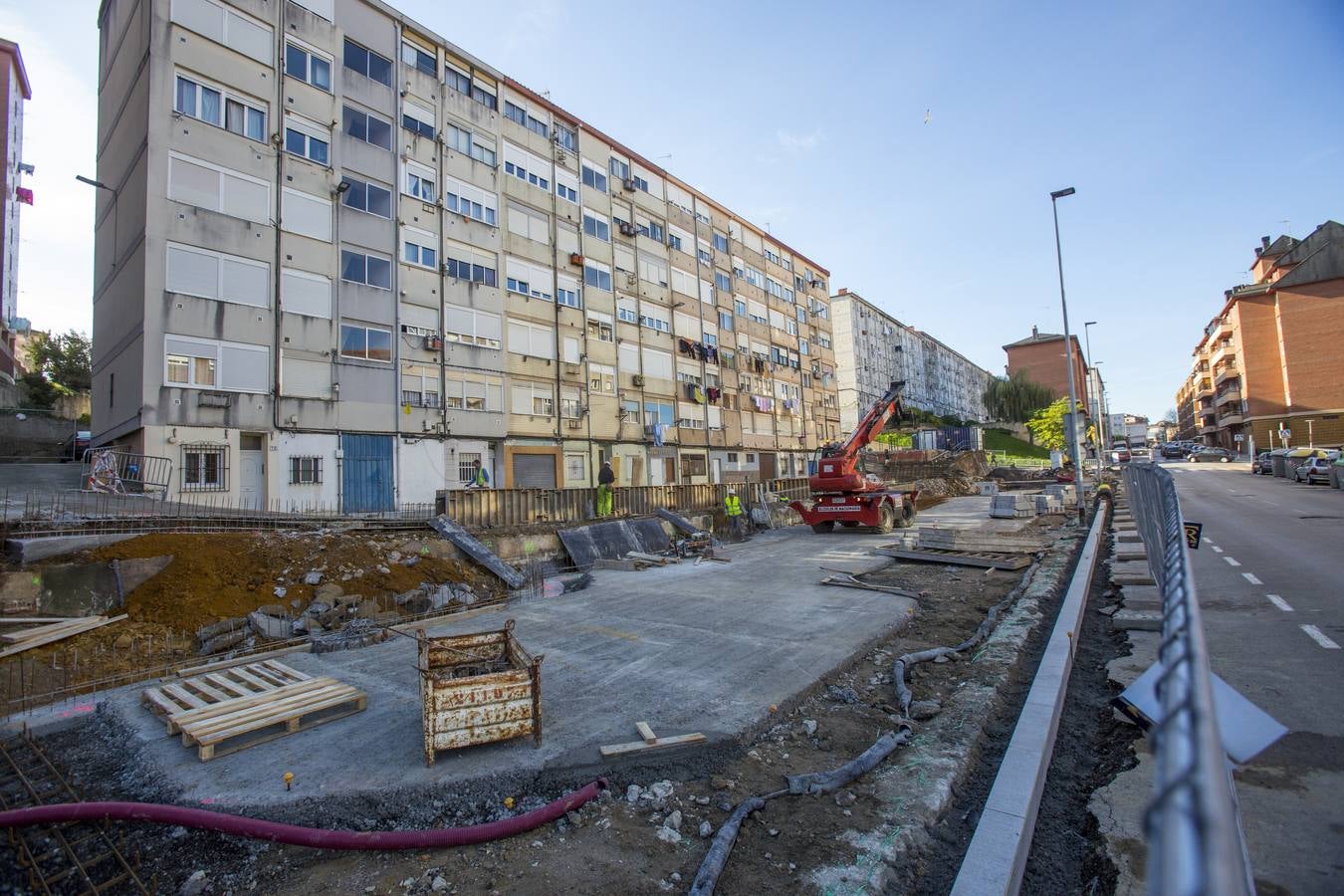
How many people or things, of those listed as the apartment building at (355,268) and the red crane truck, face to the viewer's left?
0

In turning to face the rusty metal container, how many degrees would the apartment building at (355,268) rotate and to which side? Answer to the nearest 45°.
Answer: approximately 45° to its right

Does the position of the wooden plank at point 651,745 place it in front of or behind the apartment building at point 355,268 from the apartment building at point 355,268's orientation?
in front

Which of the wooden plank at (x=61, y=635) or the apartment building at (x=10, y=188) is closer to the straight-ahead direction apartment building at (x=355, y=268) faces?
the wooden plank

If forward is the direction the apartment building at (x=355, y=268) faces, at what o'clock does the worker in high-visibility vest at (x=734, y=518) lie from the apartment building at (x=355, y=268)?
The worker in high-visibility vest is roughly at 11 o'clock from the apartment building.

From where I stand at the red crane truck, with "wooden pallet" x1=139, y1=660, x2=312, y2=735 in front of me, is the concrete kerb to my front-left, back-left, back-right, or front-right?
front-left

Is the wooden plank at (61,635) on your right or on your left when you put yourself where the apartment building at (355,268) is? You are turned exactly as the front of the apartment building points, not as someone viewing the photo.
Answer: on your right

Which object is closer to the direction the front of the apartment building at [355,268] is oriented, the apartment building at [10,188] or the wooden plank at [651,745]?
the wooden plank

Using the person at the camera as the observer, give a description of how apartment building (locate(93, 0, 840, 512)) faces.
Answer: facing the viewer and to the right of the viewer

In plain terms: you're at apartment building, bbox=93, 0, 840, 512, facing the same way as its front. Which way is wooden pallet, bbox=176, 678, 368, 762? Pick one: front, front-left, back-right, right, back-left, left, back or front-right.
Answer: front-right

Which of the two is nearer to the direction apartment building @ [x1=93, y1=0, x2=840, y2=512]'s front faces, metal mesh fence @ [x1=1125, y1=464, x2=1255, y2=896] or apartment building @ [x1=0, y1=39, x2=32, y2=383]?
the metal mesh fence

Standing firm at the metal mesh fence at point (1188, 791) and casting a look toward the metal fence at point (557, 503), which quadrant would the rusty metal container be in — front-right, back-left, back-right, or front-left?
front-left
